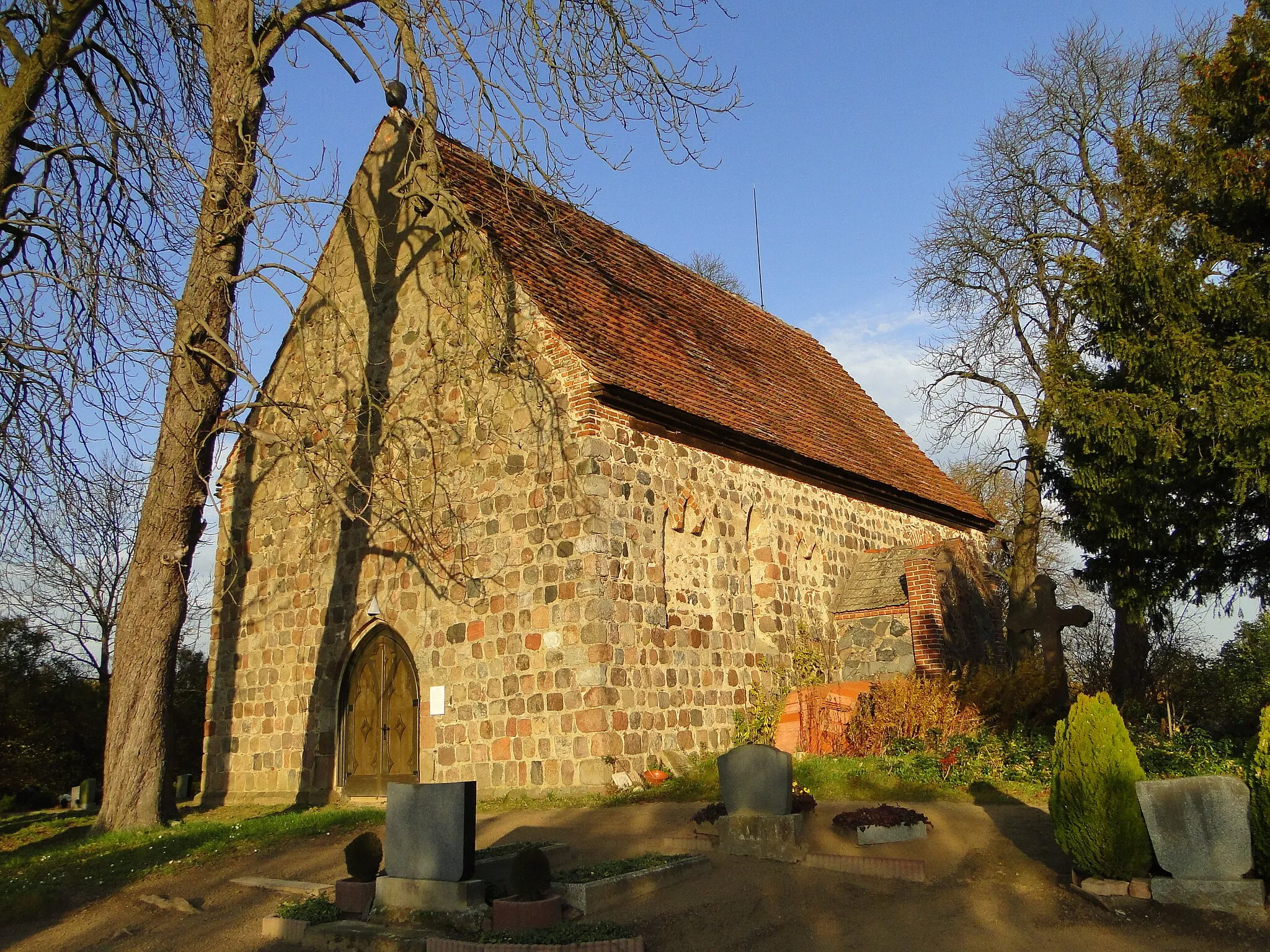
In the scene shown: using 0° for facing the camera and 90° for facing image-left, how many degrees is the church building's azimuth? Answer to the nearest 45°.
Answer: approximately 45°

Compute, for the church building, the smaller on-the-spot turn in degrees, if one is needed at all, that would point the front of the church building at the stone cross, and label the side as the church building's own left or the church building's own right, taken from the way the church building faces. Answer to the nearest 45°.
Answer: approximately 135° to the church building's own left

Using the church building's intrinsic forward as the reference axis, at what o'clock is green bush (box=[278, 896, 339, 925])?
The green bush is roughly at 11 o'clock from the church building.

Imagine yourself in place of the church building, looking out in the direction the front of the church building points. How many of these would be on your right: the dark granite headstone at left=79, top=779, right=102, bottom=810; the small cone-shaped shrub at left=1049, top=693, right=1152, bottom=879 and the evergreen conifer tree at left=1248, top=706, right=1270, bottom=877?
1

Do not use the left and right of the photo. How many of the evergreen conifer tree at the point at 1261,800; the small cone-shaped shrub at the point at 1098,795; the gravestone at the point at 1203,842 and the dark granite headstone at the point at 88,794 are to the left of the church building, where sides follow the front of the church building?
3

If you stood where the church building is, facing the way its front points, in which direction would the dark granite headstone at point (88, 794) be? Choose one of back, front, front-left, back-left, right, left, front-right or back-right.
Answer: right

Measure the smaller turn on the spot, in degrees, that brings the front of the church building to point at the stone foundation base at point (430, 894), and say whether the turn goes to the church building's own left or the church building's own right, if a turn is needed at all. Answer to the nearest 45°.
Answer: approximately 45° to the church building's own left

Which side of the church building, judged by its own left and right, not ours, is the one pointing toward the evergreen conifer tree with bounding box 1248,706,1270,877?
left
